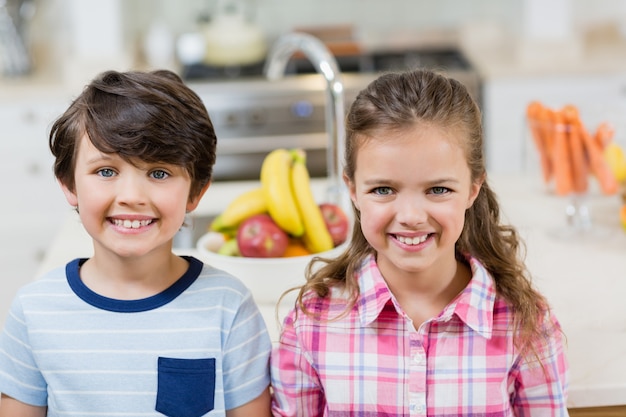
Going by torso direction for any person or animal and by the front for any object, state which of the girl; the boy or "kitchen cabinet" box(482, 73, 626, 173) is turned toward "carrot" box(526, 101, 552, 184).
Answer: the kitchen cabinet

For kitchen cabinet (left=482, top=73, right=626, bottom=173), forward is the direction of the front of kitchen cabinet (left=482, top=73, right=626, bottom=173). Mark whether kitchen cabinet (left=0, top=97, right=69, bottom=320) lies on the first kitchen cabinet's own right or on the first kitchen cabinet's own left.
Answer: on the first kitchen cabinet's own right

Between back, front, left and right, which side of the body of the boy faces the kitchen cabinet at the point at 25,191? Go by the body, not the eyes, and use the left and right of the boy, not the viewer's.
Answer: back

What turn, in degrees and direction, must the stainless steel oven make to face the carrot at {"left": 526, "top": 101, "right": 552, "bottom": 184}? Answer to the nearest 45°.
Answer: approximately 45° to its left

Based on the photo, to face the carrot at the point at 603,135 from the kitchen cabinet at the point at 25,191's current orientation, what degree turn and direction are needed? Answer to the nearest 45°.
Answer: approximately 45° to its left

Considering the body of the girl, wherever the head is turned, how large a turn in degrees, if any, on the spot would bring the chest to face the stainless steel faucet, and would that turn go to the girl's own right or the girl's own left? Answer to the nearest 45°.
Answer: approximately 180°

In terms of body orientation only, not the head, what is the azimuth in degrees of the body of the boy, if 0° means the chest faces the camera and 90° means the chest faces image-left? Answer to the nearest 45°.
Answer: approximately 0°

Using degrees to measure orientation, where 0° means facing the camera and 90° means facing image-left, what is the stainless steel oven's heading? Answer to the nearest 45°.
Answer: approximately 0°
